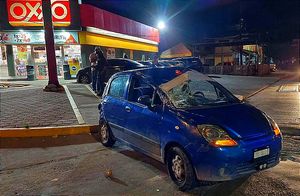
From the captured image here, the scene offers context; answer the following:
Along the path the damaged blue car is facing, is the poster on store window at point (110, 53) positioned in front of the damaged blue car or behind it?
behind

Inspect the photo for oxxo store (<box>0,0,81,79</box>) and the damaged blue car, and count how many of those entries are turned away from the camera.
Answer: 0

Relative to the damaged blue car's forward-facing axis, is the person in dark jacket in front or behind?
behind

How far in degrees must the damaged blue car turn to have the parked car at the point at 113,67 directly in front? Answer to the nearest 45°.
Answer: approximately 135° to its left

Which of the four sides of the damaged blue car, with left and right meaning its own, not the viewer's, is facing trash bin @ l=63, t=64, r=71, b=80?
back

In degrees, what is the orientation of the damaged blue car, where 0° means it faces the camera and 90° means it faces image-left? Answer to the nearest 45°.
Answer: approximately 315°

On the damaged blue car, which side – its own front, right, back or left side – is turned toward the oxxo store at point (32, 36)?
back

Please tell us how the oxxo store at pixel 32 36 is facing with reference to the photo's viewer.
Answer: facing the viewer

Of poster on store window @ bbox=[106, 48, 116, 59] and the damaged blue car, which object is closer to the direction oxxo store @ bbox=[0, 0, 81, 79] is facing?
the damaged blue car

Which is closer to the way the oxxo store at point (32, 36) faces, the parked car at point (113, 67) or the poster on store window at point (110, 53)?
the parked car
